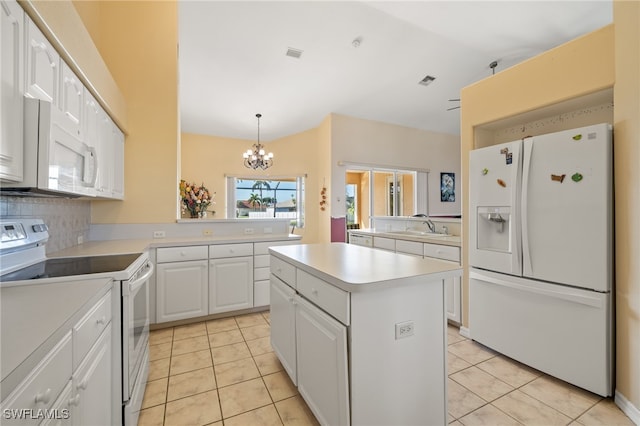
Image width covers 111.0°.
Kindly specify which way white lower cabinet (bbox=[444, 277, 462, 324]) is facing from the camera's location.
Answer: facing the viewer and to the left of the viewer

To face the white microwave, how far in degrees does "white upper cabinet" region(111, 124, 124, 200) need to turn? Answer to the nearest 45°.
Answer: approximately 90° to its right

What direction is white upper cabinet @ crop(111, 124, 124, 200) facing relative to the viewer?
to the viewer's right

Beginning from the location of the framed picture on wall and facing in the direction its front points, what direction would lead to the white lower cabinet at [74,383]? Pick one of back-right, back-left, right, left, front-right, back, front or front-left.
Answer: front

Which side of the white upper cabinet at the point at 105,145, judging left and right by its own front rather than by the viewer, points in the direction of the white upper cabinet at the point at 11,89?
right

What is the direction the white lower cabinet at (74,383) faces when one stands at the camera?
facing to the right of the viewer

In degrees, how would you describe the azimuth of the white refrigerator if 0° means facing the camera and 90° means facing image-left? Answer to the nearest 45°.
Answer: approximately 45°

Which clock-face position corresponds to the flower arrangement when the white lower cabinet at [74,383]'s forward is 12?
The flower arrangement is roughly at 10 o'clock from the white lower cabinet.

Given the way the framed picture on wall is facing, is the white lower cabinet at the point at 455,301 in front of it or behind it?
in front

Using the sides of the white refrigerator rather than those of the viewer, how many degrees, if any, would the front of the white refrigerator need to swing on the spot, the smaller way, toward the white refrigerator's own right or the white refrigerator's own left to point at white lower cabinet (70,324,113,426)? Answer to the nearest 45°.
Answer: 0° — it already faces it

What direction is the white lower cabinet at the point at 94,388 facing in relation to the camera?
to the viewer's right

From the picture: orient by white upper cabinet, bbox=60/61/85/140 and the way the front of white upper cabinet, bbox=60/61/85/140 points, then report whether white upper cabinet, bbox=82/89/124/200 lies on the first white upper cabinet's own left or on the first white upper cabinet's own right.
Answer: on the first white upper cabinet's own left

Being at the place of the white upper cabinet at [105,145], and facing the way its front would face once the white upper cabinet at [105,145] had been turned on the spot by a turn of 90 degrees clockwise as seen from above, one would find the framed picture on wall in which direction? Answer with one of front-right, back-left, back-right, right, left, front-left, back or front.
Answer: left

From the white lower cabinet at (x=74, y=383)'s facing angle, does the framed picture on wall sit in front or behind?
in front

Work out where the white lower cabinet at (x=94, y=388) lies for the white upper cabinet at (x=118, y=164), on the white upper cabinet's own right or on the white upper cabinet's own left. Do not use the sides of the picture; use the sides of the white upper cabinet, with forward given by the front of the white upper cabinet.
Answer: on the white upper cabinet's own right

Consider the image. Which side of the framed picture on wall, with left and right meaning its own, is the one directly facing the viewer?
front
